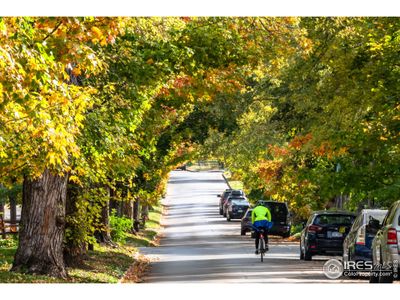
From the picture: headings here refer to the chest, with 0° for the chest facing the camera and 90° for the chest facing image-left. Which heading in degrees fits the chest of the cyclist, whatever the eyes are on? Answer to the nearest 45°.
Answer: approximately 180°

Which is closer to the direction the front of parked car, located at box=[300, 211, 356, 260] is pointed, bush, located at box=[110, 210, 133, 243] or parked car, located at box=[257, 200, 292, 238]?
the parked car

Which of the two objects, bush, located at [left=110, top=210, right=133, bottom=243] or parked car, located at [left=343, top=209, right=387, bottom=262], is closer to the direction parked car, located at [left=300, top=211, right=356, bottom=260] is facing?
the bush

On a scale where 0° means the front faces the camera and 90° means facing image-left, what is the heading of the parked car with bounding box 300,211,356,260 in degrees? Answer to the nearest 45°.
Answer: approximately 180°

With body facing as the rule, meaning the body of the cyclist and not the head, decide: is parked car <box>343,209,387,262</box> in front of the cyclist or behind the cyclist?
behind

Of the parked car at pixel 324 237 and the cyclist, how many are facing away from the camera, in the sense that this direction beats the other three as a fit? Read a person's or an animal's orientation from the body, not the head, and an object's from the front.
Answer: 2
